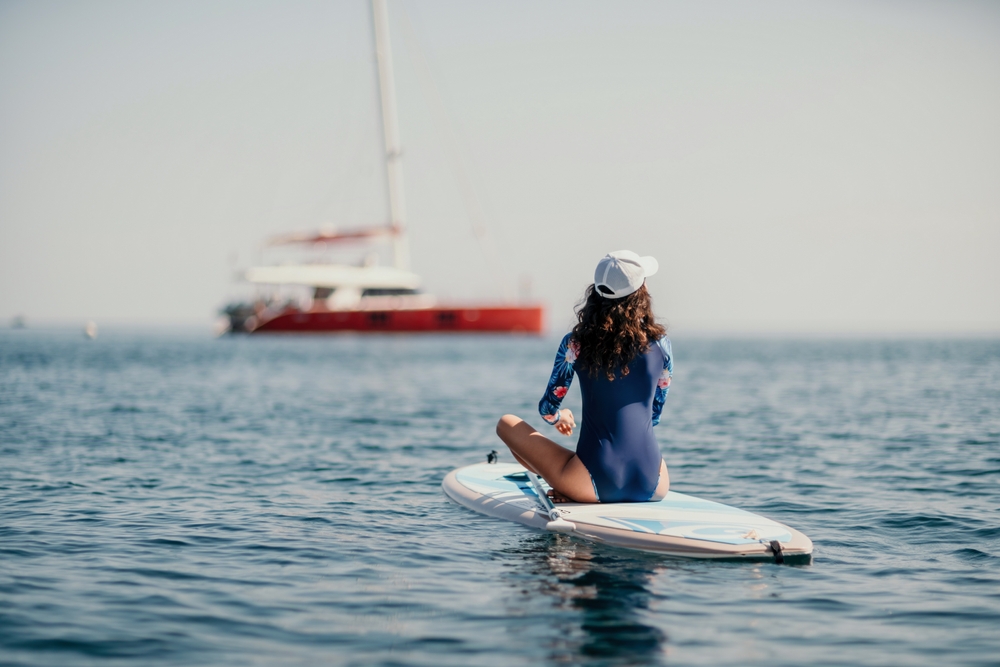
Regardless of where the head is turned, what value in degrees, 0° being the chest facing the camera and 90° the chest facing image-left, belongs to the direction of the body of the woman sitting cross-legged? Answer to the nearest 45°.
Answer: approximately 180°

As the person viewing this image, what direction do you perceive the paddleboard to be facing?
facing away from the viewer and to the left of the viewer
